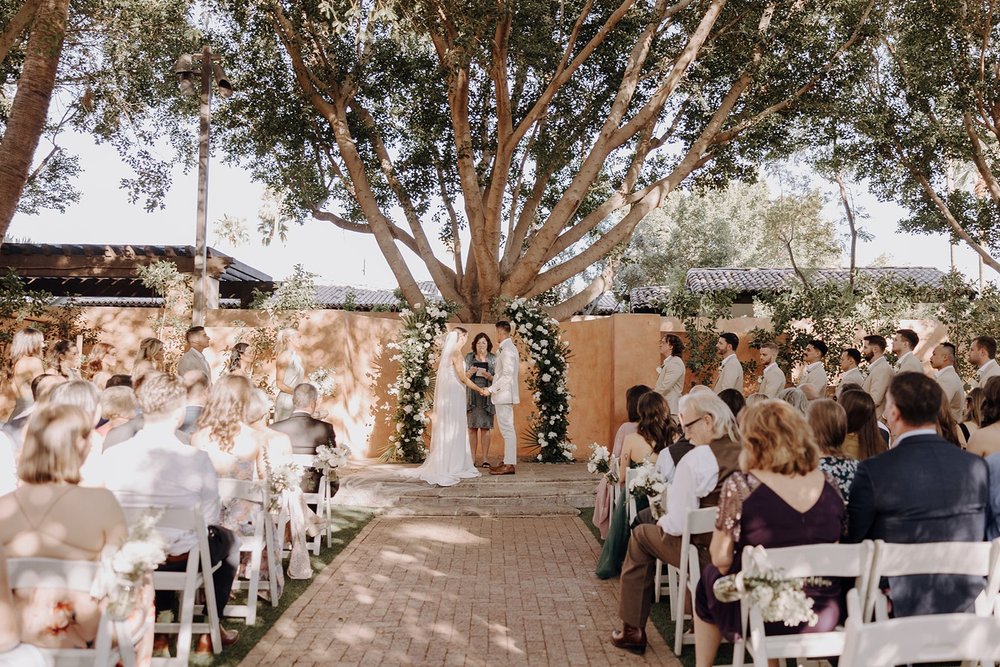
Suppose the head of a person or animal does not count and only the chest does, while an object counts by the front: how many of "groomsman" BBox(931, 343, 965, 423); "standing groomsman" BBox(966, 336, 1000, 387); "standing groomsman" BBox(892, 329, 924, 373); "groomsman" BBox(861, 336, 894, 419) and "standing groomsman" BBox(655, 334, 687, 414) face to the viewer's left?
5

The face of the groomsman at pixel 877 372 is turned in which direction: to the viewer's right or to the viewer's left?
to the viewer's left

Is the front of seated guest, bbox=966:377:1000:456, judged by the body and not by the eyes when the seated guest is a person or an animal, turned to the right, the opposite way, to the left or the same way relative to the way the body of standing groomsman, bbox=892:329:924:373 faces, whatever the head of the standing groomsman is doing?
to the right

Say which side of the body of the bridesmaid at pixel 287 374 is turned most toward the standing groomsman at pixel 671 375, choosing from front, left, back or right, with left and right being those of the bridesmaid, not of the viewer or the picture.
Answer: front

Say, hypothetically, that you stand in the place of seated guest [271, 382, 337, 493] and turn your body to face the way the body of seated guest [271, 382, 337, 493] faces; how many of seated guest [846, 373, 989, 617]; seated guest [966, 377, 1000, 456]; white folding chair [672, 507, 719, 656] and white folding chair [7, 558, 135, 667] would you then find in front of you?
0

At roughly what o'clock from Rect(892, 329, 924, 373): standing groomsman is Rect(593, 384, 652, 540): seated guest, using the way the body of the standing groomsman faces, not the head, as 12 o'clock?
The seated guest is roughly at 10 o'clock from the standing groomsman.

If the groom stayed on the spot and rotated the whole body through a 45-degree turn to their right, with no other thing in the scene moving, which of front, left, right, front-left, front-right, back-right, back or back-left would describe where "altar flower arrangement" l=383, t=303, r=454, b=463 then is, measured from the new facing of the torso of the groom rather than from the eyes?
front

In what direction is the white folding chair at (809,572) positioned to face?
away from the camera

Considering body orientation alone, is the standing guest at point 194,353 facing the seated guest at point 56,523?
no

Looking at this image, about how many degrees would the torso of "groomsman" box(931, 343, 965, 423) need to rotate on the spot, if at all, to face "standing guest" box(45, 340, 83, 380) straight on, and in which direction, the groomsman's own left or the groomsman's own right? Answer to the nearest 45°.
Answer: approximately 45° to the groomsman's own left

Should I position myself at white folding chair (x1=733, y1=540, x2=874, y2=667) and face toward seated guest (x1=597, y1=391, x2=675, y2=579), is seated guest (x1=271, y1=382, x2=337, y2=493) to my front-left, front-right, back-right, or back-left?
front-left

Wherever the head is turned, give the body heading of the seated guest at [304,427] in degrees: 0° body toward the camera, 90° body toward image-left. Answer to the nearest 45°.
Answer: approximately 180°

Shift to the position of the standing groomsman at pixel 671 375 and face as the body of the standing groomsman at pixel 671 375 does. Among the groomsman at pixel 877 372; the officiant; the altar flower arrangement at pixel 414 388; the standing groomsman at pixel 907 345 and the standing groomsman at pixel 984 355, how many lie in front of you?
2

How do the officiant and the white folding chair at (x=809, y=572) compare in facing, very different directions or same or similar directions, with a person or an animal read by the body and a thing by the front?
very different directions

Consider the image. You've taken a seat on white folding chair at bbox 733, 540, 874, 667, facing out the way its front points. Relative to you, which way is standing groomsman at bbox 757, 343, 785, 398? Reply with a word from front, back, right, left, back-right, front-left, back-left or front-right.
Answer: front

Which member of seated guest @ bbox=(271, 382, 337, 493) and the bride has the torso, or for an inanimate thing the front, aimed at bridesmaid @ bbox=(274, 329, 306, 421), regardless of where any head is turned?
the seated guest

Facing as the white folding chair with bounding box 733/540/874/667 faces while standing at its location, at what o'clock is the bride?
The bride is roughly at 11 o'clock from the white folding chair.

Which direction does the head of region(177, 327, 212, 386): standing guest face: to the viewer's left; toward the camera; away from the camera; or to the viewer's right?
to the viewer's right

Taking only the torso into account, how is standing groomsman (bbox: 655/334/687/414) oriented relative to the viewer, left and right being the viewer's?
facing to the left of the viewer

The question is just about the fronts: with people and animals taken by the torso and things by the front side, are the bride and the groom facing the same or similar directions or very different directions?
very different directions

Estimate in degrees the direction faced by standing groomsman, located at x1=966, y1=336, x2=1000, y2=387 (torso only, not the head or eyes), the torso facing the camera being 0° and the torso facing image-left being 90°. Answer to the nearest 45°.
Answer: approximately 90°

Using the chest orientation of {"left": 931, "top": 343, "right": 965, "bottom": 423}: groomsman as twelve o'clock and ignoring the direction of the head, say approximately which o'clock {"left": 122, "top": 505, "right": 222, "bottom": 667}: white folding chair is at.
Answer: The white folding chair is roughly at 10 o'clock from the groomsman.

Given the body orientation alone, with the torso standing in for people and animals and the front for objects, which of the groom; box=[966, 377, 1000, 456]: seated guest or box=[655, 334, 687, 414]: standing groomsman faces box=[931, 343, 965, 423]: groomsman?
the seated guest
